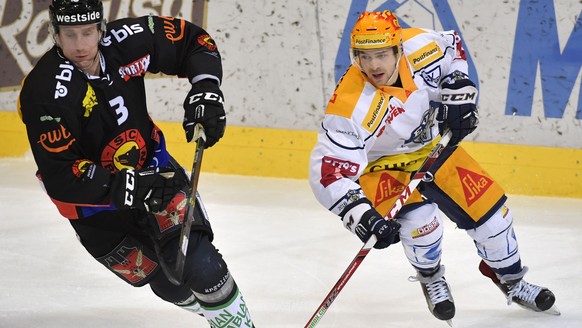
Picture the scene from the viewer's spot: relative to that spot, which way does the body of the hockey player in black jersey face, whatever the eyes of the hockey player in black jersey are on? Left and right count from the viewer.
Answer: facing the viewer

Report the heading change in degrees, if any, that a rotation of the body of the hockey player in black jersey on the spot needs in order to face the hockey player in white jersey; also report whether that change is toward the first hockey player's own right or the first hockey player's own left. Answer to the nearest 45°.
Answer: approximately 90° to the first hockey player's own left
